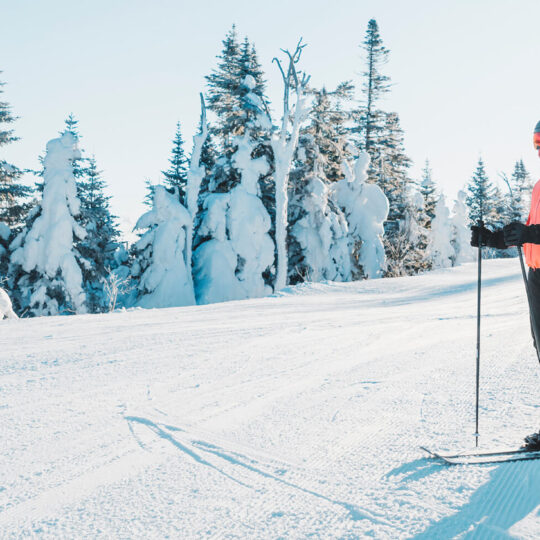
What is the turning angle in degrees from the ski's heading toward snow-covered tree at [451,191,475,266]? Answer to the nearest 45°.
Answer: approximately 90° to its right

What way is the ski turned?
to the viewer's left

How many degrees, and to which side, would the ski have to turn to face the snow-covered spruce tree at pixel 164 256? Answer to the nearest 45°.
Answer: approximately 45° to its right

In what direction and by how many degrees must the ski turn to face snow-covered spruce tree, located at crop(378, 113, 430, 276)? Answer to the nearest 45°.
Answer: approximately 90° to its right

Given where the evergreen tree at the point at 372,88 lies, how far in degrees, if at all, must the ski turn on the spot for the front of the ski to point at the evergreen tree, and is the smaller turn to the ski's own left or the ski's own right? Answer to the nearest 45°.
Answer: approximately 90° to the ski's own right

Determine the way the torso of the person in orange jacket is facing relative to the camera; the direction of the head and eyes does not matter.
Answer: to the viewer's left

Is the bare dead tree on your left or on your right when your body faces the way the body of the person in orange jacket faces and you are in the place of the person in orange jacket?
on your right
